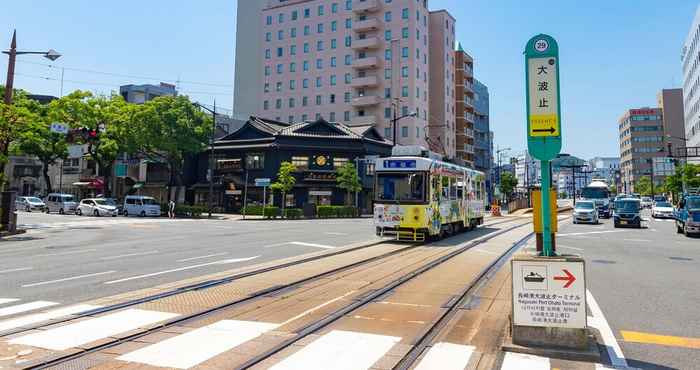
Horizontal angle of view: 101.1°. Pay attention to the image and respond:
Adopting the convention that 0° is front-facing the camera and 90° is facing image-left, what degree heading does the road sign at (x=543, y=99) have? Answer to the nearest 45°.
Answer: approximately 0°

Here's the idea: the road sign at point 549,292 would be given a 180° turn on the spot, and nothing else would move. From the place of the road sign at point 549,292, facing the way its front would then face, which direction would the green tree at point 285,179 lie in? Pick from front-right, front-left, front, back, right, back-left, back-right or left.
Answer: front-left

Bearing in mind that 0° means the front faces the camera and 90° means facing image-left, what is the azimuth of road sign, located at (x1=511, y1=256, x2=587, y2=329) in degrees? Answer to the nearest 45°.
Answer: approximately 0°

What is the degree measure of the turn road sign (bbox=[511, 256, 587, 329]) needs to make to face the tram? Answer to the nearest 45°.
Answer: approximately 135° to its right
